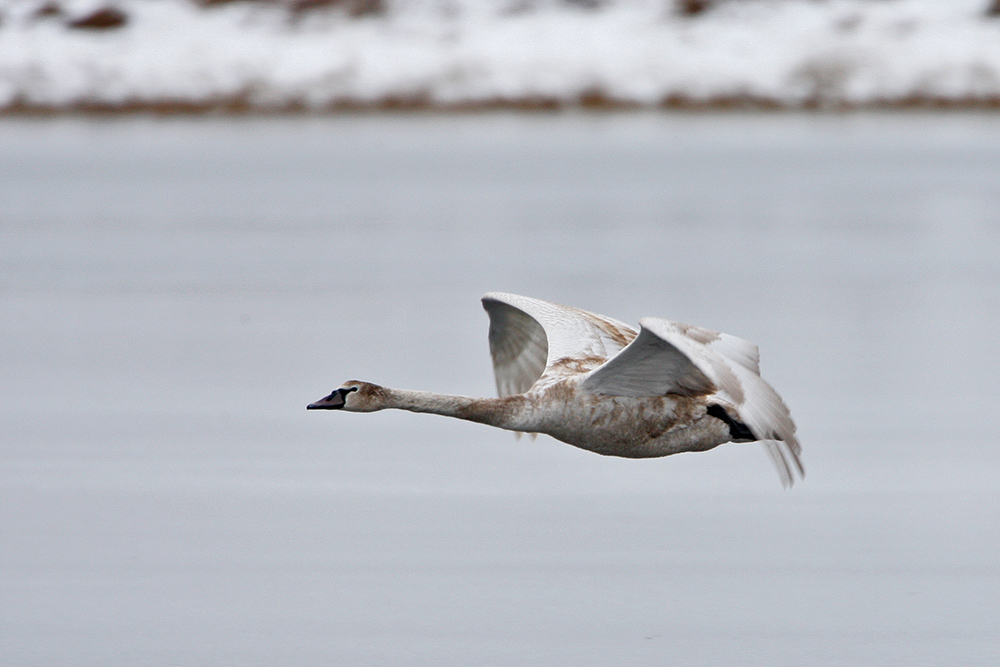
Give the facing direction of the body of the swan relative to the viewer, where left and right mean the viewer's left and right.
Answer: facing to the left of the viewer
